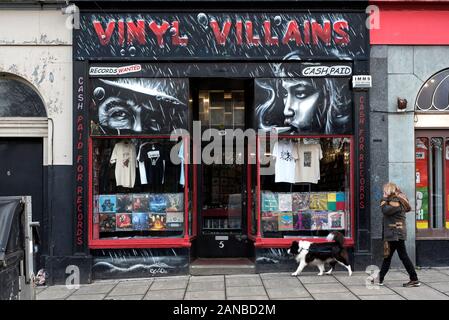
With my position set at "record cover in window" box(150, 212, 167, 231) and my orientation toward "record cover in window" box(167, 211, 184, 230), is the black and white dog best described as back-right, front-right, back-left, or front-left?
front-right

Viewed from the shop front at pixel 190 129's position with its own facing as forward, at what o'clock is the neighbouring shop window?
The neighbouring shop window is roughly at 9 o'clock from the shop front.

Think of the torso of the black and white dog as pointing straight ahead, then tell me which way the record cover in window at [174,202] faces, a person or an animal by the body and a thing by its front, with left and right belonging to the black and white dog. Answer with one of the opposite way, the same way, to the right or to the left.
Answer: to the left

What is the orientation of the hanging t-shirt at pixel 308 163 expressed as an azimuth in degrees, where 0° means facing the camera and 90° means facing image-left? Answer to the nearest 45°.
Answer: approximately 0°

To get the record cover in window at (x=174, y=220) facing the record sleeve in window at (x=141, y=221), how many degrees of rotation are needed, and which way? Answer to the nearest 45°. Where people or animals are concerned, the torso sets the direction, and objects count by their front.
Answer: approximately 90° to its right

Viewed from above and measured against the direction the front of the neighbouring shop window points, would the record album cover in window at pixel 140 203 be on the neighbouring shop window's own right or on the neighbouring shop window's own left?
on the neighbouring shop window's own right

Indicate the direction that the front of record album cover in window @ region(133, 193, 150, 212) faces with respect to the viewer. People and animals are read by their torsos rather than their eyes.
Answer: facing the viewer

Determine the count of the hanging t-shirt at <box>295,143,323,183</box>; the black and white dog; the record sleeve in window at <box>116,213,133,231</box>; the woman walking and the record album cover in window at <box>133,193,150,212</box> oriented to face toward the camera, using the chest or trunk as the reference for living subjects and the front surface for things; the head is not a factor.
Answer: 3

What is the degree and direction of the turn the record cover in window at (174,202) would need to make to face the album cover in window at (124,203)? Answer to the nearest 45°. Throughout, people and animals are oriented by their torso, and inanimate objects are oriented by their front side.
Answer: approximately 90° to its right

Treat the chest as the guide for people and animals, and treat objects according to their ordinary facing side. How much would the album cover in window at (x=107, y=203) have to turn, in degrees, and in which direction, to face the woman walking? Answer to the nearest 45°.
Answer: approximately 45° to its left

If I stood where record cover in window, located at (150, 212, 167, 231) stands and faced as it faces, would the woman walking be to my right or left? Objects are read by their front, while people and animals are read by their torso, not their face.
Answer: on my left

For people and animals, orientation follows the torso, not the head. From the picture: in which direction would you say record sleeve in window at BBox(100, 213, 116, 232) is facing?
toward the camera
